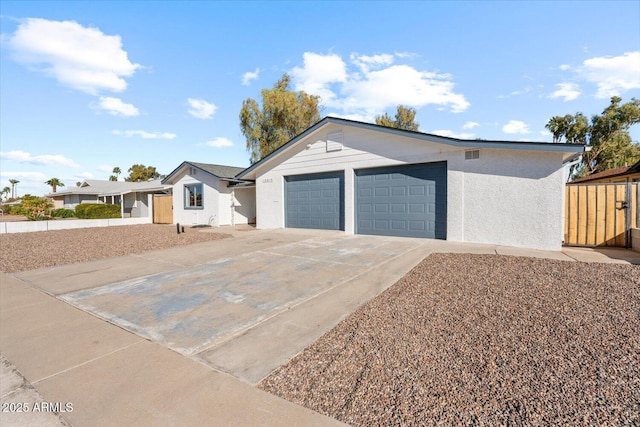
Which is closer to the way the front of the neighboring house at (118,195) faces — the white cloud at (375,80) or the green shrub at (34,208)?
the green shrub

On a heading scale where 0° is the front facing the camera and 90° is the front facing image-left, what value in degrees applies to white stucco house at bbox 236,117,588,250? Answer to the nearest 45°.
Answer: approximately 45°

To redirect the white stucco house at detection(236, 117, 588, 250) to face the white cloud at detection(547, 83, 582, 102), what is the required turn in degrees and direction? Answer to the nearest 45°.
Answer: approximately 180°

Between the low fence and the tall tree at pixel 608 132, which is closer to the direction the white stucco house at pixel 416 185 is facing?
the low fence

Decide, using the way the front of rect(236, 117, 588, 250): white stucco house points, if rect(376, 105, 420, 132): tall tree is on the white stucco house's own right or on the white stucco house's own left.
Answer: on the white stucco house's own right

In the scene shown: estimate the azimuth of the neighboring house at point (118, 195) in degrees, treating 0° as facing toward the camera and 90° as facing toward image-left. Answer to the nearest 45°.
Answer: approximately 45°

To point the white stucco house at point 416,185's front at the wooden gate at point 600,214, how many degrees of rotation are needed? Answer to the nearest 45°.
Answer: approximately 135° to its left

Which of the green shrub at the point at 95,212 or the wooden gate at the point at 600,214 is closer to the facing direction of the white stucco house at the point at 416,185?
the green shrub

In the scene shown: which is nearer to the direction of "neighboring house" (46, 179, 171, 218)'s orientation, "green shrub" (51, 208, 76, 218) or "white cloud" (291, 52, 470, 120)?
the green shrub

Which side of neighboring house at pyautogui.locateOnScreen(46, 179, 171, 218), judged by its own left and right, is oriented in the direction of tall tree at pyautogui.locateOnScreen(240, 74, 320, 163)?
left
